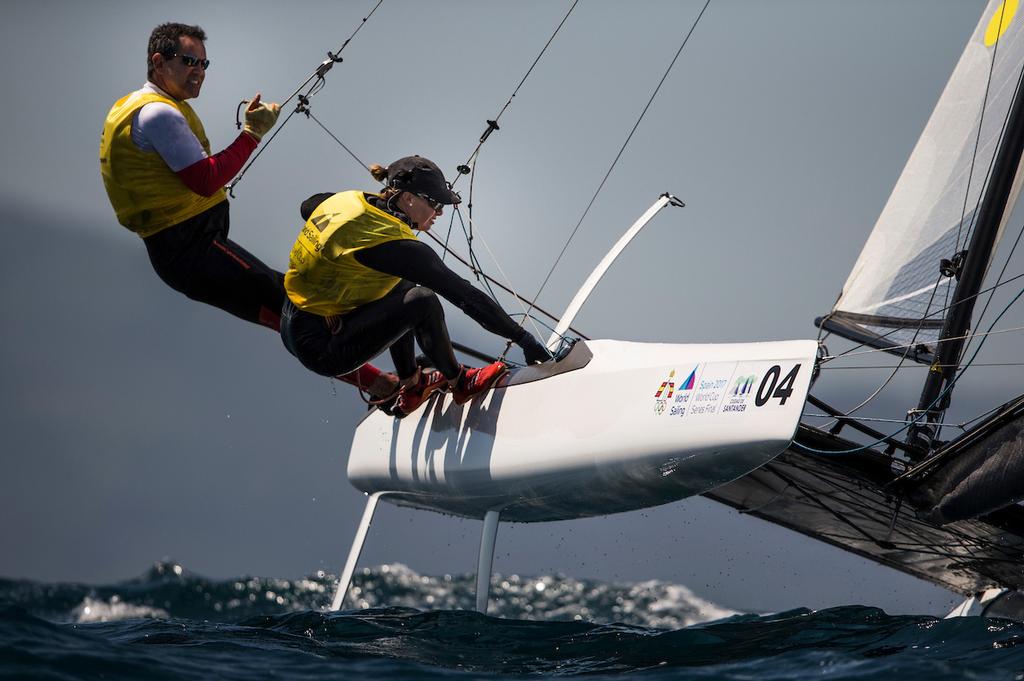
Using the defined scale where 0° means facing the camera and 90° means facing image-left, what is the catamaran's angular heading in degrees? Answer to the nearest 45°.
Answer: approximately 315°
